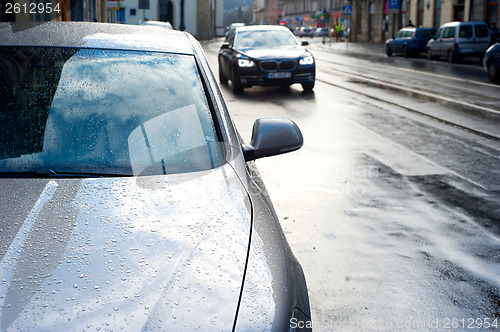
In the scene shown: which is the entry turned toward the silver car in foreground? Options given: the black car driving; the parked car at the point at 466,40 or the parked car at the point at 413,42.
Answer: the black car driving

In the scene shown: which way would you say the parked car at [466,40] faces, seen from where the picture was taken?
facing away from the viewer and to the left of the viewer

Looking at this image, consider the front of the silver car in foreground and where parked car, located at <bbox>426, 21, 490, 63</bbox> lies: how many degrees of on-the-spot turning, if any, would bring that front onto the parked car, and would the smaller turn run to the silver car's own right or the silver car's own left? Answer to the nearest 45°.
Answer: approximately 135° to the silver car's own left

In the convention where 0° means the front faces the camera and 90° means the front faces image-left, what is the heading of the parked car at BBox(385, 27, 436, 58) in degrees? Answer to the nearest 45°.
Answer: approximately 135°

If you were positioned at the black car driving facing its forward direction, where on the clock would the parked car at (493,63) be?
The parked car is roughly at 8 o'clock from the black car driving.

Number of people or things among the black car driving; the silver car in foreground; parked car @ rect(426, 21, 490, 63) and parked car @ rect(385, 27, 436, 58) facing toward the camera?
2

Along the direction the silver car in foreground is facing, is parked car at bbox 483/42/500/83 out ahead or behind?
behind

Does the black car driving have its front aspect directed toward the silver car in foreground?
yes

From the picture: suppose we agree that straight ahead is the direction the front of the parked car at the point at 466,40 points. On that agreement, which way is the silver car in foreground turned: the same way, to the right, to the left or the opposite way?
the opposite way

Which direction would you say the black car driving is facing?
toward the camera

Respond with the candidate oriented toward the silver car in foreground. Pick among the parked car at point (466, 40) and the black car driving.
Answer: the black car driving

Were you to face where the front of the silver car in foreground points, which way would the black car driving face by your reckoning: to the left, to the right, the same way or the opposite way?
the same way

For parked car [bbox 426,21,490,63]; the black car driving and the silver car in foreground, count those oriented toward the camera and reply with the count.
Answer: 2

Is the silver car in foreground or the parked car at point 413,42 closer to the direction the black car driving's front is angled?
the silver car in foreground

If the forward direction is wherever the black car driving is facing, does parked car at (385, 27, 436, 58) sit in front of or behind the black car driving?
behind

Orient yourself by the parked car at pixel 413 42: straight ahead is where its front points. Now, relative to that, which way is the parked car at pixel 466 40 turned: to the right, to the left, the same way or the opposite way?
the same way
